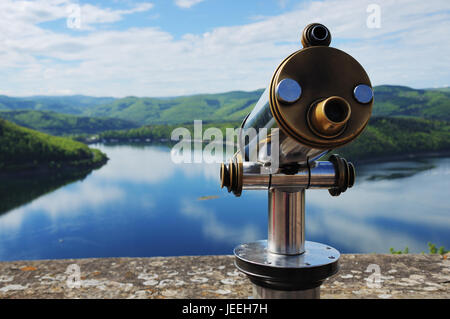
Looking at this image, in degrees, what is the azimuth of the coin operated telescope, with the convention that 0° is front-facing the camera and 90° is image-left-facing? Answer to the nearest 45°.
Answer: approximately 135°
